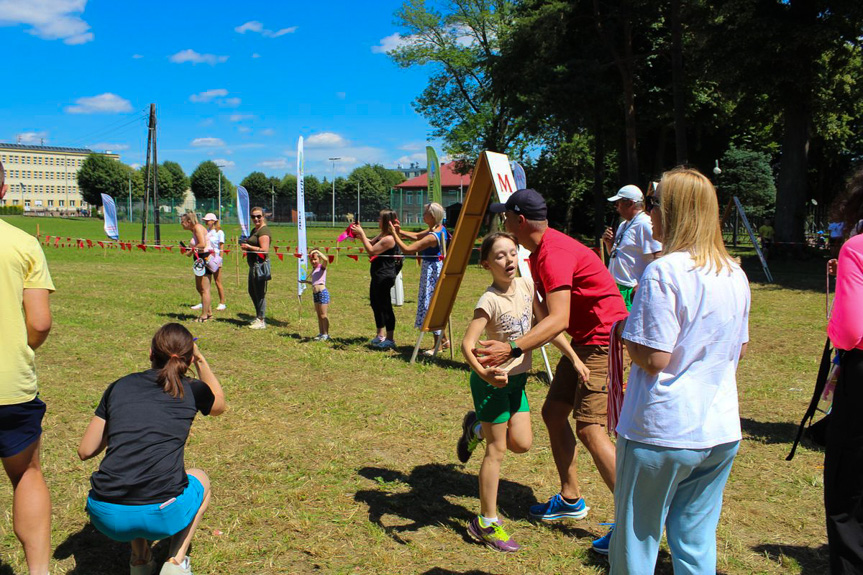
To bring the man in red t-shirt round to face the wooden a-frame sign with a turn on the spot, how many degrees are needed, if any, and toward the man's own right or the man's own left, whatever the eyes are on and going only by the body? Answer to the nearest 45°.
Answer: approximately 90° to the man's own right

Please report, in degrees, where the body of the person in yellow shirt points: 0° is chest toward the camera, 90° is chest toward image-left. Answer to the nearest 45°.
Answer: approximately 180°

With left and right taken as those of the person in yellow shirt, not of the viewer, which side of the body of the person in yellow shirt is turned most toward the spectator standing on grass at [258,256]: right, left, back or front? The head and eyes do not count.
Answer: front

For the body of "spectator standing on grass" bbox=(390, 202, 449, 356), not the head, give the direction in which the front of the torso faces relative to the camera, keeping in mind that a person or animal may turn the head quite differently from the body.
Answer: to the viewer's left

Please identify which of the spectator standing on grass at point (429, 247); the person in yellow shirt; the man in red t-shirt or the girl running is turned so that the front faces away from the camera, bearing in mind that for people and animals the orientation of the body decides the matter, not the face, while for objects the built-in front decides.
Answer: the person in yellow shirt

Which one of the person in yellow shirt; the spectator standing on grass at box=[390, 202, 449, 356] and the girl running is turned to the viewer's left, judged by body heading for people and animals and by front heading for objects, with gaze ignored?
the spectator standing on grass

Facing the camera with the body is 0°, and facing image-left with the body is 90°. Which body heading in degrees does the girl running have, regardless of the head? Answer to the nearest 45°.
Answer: approximately 315°

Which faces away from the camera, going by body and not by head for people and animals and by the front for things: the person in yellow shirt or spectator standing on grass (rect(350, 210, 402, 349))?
the person in yellow shirt

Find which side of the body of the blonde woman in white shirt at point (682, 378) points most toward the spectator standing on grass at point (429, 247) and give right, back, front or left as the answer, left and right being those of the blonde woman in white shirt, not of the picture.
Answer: front

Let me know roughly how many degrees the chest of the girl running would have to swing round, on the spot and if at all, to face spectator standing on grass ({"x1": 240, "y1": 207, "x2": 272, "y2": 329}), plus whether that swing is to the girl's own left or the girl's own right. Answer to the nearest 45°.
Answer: approximately 180°

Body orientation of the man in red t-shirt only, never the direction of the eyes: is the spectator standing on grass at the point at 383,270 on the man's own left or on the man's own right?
on the man's own right
